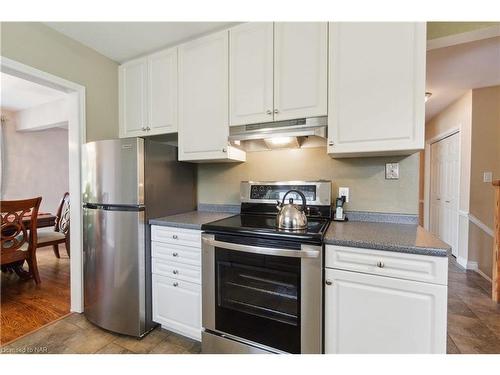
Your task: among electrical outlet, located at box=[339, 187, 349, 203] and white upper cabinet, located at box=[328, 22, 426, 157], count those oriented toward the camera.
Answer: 2

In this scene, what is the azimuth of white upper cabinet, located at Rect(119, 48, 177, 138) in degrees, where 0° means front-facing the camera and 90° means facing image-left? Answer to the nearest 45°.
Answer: approximately 45°

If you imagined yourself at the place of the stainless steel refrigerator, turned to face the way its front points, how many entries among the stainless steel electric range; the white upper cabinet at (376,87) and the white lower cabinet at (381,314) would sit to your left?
3

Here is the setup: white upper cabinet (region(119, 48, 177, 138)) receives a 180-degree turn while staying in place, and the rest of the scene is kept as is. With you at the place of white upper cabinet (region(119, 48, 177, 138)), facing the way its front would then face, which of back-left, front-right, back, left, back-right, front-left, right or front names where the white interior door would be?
front-right

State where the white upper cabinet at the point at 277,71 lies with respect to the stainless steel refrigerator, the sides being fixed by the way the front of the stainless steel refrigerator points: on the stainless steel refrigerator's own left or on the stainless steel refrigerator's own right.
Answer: on the stainless steel refrigerator's own left

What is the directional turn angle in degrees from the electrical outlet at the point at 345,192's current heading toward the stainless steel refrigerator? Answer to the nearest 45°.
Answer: approximately 45° to its right

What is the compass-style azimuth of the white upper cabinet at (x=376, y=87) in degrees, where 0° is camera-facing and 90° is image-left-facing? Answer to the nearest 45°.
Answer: approximately 0°

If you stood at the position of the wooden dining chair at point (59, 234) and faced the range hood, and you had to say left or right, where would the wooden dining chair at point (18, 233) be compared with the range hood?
right

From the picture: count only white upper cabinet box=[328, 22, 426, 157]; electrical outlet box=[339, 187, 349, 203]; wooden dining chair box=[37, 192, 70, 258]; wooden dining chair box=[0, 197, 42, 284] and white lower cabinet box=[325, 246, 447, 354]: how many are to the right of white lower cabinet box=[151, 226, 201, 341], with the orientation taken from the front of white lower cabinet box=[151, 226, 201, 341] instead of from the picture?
2

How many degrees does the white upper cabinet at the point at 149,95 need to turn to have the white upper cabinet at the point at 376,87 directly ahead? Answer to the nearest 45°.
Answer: approximately 90° to its left

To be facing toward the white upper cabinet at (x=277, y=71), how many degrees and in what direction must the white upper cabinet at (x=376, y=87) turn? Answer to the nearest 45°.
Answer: approximately 90° to its right

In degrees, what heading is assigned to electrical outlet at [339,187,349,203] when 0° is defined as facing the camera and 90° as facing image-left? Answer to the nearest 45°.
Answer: approximately 0°

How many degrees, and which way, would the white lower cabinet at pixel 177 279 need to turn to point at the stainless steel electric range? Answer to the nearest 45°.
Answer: approximately 90° to its left

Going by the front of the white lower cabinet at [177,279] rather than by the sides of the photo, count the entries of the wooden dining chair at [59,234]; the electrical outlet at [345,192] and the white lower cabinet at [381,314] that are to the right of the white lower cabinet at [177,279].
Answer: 1

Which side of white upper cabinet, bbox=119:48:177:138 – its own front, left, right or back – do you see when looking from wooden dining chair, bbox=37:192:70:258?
right
